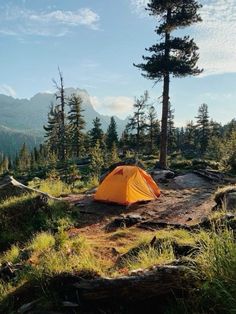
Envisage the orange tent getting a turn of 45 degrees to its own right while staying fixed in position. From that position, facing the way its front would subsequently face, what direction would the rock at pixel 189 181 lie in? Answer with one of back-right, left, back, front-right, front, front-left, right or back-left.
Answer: back-left

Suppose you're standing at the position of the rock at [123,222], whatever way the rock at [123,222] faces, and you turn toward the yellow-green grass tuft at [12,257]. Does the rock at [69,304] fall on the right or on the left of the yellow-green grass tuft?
left

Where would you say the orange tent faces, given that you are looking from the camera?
facing the viewer and to the right of the viewer

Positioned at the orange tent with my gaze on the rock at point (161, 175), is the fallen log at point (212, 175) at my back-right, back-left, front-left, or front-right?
front-right

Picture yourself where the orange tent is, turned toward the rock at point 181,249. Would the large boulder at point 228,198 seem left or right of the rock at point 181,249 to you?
left

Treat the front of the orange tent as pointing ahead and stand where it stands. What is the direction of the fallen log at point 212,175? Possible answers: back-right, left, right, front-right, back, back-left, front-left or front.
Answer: left

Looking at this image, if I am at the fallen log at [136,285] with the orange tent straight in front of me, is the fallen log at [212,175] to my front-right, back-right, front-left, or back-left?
front-right

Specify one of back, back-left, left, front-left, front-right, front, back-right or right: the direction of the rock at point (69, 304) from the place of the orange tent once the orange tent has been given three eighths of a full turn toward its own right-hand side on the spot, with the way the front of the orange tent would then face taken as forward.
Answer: left

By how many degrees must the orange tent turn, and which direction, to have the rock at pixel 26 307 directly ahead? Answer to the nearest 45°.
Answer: approximately 45° to its right

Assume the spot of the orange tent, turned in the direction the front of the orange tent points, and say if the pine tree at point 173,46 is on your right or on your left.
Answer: on your left
